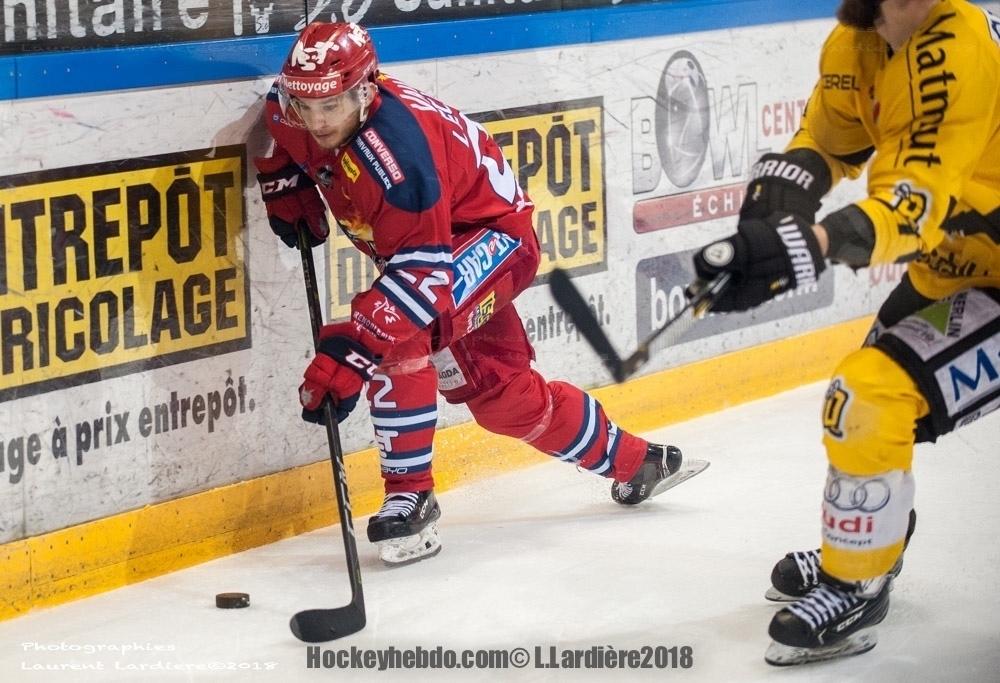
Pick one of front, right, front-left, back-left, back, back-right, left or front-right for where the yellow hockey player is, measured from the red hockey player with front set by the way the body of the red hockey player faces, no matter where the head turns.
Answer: left

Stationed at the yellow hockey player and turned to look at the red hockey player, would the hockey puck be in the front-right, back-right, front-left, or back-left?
front-left

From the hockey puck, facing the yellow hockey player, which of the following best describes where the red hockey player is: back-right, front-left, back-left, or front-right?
front-left

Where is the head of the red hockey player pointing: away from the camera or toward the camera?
toward the camera

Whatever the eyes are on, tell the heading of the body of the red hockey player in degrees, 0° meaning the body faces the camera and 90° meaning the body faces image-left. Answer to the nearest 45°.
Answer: approximately 45°

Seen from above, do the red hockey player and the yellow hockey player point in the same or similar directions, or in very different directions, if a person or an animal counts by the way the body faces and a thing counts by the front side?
same or similar directions

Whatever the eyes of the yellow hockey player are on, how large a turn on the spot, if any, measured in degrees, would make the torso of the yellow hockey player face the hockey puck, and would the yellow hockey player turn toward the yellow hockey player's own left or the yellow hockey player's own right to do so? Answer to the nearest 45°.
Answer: approximately 45° to the yellow hockey player's own right
